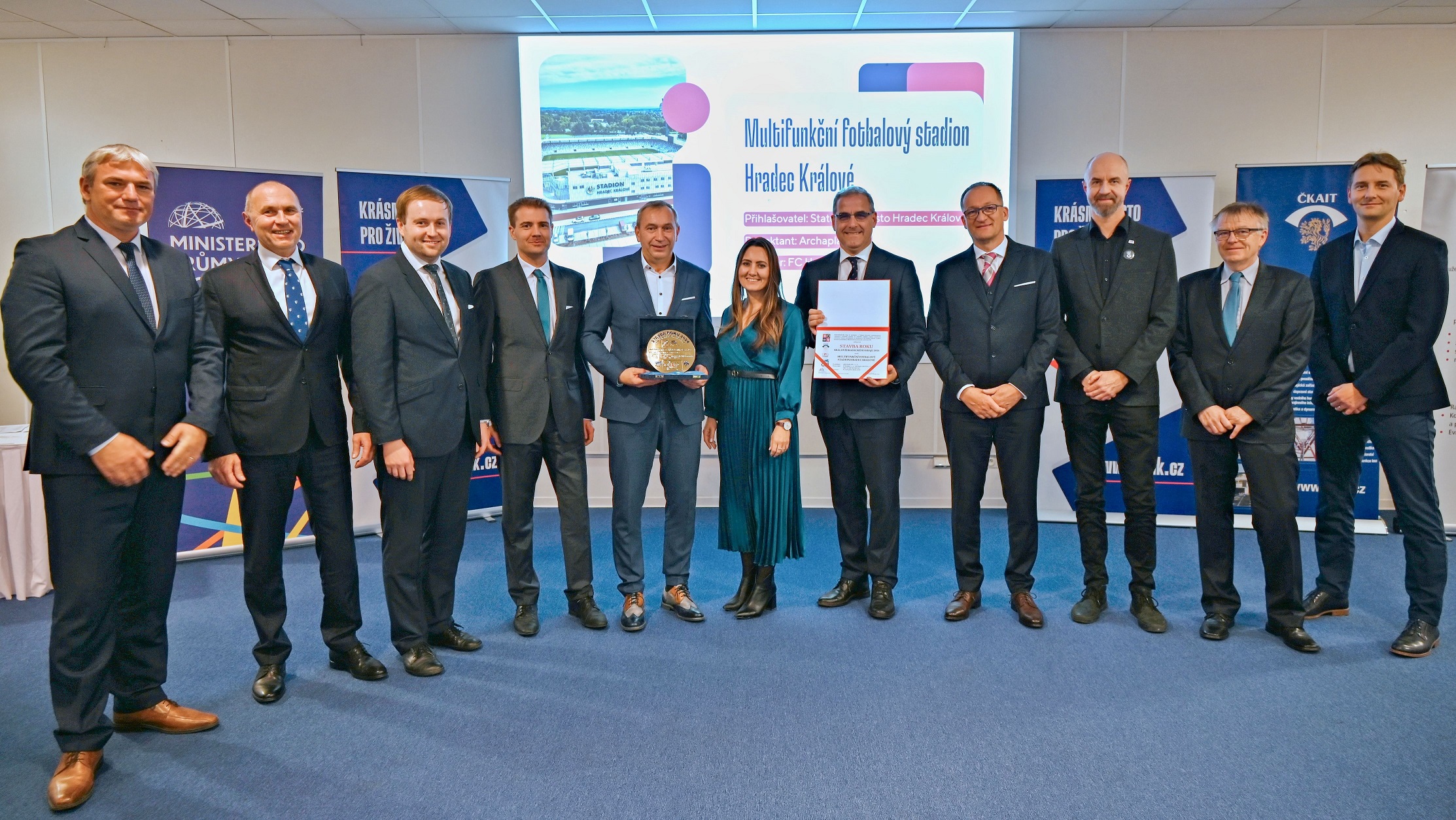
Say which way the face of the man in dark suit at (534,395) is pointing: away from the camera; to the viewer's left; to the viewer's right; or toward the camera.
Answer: toward the camera

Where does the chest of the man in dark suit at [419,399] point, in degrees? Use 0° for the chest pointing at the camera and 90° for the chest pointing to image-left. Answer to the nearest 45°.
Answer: approximately 315°

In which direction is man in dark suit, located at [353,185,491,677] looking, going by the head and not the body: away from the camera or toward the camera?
toward the camera

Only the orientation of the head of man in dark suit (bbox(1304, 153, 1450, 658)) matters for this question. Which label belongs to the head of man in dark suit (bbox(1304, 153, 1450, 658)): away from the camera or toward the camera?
toward the camera

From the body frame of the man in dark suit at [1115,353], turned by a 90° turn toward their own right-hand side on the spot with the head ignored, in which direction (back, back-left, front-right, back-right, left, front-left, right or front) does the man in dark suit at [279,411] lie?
front-left

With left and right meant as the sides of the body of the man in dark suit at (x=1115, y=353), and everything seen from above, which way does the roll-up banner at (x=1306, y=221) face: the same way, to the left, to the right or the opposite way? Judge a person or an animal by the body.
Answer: the same way

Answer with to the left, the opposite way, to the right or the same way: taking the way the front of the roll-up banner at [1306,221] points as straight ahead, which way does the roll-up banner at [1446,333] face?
the same way

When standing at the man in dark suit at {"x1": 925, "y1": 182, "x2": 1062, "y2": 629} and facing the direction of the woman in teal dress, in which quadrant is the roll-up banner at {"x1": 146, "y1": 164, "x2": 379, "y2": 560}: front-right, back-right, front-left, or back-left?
front-right

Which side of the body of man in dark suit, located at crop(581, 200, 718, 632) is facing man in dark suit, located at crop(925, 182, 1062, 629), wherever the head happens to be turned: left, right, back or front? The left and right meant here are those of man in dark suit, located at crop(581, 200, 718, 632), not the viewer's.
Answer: left

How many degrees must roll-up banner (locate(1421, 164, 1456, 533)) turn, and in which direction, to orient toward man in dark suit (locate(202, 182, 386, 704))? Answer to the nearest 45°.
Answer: approximately 45° to its right

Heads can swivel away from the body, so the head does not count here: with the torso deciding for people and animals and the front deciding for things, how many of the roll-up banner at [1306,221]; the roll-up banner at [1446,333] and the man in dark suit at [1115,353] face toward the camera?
3

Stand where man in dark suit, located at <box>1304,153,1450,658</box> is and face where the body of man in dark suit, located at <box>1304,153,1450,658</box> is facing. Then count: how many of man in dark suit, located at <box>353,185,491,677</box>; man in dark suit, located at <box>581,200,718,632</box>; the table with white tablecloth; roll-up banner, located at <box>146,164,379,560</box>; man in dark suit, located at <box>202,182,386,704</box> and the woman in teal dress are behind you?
0

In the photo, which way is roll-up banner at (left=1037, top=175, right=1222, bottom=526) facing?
toward the camera

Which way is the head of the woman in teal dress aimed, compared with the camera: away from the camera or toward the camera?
toward the camera

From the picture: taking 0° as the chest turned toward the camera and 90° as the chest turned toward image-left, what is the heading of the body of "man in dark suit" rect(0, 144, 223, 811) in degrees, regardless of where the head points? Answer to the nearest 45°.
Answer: approximately 315°

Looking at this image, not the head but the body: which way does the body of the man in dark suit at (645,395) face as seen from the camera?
toward the camera
